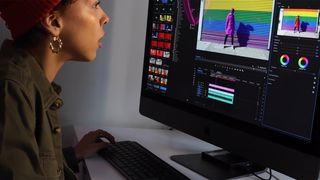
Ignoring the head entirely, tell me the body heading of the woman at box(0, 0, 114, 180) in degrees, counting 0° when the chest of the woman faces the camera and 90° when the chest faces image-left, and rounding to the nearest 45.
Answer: approximately 270°

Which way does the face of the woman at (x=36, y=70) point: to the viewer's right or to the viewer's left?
to the viewer's right

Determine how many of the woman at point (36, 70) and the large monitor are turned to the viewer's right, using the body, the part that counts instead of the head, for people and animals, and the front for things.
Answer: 1

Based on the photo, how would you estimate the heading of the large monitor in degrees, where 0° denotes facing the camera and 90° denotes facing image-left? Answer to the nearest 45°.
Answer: approximately 45°

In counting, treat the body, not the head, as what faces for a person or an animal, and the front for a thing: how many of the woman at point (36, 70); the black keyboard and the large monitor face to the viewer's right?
1

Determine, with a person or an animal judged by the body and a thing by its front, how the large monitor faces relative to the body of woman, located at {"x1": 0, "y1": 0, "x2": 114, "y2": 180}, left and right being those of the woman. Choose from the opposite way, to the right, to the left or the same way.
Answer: the opposite way

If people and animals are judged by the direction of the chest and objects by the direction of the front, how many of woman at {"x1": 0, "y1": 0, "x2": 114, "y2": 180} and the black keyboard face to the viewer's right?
1

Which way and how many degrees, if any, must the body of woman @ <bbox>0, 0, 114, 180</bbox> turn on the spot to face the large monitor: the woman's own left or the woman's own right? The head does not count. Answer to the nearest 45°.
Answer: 0° — they already face it

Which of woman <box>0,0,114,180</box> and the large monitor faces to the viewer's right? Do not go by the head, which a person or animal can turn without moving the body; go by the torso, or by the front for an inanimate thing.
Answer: the woman

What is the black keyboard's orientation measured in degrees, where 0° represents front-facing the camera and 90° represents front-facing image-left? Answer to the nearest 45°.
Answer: approximately 45°
